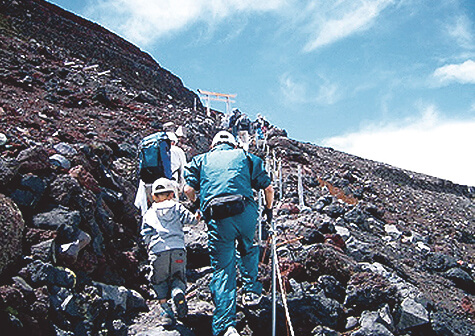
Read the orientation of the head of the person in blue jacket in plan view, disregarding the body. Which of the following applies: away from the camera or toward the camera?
away from the camera

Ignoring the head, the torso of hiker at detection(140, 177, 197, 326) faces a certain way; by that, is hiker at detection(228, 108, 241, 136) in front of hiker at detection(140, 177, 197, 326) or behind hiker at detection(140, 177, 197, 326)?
in front

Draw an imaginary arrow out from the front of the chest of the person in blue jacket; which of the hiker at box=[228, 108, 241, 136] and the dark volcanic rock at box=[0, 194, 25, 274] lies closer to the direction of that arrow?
the hiker

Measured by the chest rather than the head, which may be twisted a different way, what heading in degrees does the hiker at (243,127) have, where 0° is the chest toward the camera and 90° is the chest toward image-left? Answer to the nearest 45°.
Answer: approximately 180°

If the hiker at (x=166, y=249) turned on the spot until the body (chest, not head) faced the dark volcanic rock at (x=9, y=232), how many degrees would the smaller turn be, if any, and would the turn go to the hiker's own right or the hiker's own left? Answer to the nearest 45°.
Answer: approximately 90° to the hiker's own left

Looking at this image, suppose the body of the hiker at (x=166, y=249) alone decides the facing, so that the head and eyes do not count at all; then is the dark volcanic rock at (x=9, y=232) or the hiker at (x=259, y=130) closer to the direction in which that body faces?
the hiker

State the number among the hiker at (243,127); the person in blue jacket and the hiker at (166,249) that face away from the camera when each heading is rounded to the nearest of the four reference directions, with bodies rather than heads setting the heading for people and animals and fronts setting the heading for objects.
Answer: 3

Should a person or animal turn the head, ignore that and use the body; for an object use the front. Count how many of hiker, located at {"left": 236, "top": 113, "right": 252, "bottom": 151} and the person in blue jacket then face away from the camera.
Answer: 2

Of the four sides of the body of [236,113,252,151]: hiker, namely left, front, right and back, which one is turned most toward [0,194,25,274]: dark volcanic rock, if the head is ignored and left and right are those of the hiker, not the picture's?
back

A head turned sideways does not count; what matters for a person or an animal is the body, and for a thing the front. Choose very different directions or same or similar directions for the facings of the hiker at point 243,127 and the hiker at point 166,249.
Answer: same or similar directions

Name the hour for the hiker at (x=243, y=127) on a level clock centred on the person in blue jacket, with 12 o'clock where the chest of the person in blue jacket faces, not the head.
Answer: The hiker is roughly at 12 o'clock from the person in blue jacket.

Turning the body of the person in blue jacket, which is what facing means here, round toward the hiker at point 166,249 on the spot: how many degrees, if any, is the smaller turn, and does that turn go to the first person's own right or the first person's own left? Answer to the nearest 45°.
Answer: approximately 90° to the first person's own left

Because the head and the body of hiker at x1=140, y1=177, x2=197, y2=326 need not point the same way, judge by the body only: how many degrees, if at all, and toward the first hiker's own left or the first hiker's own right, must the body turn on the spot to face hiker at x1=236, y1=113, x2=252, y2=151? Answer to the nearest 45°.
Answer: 0° — they already face them

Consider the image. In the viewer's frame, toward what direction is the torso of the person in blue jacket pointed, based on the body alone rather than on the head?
away from the camera

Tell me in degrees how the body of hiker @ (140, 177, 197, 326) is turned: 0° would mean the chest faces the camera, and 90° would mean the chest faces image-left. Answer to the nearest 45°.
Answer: approximately 180°
